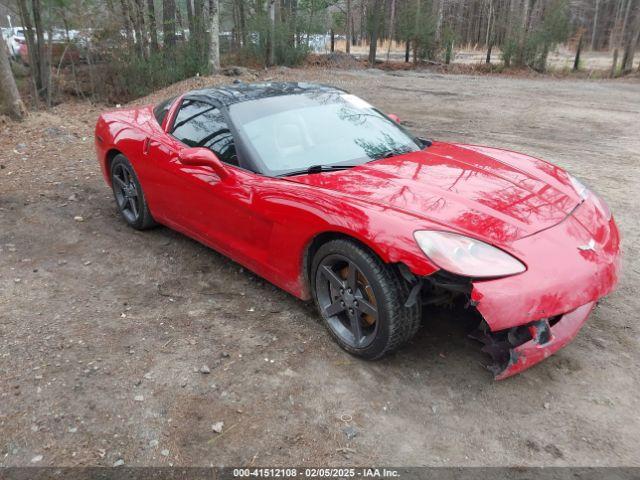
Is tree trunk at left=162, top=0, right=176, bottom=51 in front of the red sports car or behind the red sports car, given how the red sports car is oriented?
behind

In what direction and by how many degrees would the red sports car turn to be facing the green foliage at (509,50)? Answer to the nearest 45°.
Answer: approximately 135° to its left

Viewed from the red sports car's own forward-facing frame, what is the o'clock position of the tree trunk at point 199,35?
The tree trunk is roughly at 7 o'clock from the red sports car.

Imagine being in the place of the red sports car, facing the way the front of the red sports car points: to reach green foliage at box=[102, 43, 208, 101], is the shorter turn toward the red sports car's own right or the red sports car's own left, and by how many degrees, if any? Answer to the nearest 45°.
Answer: approximately 180°

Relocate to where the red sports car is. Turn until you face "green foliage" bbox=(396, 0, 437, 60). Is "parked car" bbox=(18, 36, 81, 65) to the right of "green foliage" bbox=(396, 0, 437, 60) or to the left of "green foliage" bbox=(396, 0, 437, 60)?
left

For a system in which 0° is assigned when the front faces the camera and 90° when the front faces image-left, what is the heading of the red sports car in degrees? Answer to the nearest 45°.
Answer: approximately 315°

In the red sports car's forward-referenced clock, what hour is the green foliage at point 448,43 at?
The green foliage is roughly at 8 o'clock from the red sports car.

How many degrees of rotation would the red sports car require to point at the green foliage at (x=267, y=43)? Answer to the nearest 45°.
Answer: approximately 135° to its left

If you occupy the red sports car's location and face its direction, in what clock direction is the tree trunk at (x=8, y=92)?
The tree trunk is roughly at 6 o'clock from the red sports car.

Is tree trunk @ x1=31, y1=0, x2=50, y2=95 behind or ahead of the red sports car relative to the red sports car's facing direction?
behind

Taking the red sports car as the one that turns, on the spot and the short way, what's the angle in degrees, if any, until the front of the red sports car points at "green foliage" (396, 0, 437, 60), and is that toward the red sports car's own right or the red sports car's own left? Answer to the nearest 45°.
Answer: approximately 135° to the red sports car's own left

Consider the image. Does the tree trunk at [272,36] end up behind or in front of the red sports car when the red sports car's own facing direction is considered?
behind

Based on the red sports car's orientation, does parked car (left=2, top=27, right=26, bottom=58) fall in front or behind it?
behind
